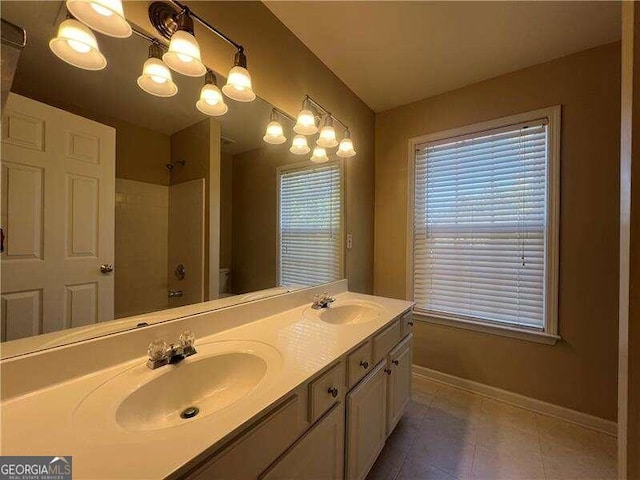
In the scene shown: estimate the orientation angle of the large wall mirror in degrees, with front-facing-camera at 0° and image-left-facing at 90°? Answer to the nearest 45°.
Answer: approximately 315°

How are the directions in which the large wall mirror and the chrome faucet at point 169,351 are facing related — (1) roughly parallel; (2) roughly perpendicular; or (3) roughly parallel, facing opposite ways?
roughly parallel

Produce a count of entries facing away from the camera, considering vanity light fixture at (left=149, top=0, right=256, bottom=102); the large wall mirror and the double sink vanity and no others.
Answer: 0

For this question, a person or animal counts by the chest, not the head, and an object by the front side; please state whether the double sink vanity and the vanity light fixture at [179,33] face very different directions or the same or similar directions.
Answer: same or similar directions

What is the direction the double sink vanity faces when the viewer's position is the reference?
facing the viewer and to the right of the viewer

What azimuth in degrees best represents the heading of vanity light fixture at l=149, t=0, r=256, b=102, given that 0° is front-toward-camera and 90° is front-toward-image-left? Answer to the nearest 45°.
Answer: approximately 315°

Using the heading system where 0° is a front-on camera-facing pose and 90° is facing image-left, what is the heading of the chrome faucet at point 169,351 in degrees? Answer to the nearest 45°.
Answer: approximately 315°

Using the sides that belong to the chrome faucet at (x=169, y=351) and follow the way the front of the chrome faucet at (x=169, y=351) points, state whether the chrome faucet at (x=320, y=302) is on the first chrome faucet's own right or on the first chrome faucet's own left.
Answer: on the first chrome faucet's own left

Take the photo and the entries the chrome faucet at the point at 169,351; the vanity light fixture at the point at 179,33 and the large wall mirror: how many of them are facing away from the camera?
0
